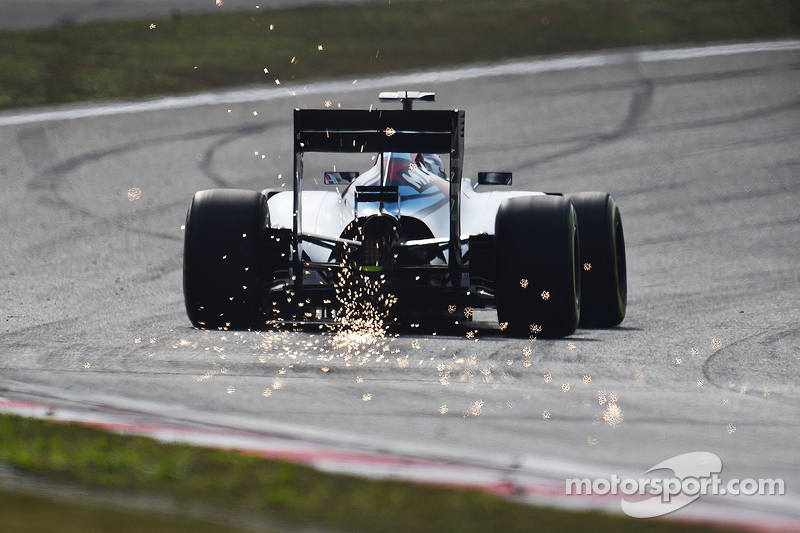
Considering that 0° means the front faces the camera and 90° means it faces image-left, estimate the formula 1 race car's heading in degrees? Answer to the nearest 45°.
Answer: approximately 180°
